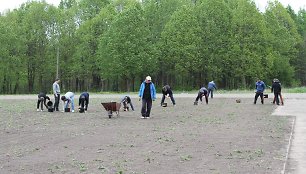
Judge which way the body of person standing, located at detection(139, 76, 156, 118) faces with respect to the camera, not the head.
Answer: toward the camera
